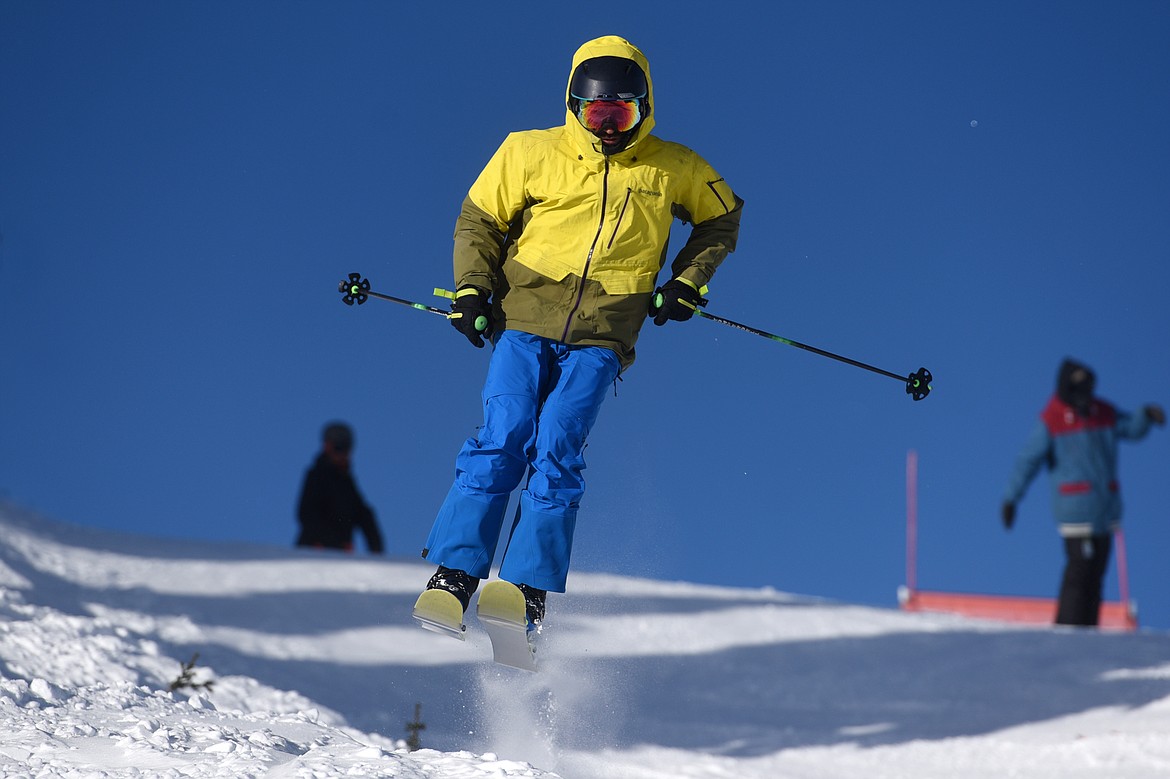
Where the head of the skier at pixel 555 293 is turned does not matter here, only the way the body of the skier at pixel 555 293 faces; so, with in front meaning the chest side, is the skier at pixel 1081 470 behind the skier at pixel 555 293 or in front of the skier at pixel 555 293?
behind

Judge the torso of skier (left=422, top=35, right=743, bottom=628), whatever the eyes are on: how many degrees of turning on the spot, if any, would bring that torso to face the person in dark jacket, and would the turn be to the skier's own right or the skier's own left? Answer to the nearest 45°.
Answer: approximately 180°
